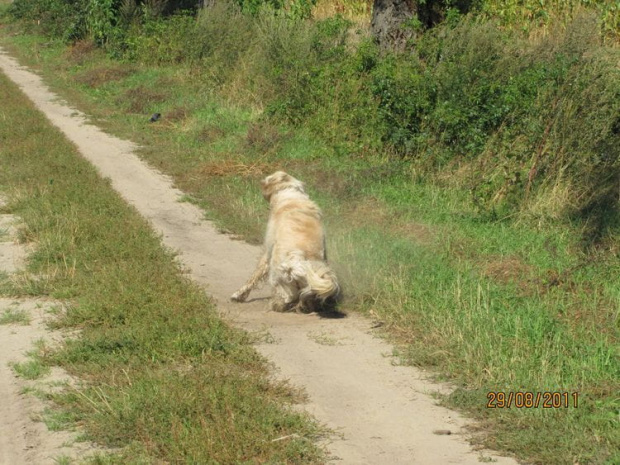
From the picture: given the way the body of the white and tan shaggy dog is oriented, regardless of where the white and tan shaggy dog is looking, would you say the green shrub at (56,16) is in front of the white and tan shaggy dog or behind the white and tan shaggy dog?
in front

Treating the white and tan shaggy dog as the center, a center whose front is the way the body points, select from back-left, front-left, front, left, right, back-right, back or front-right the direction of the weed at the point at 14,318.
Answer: front-left

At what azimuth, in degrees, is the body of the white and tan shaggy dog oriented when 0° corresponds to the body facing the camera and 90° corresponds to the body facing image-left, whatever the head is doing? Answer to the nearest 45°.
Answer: approximately 135°
